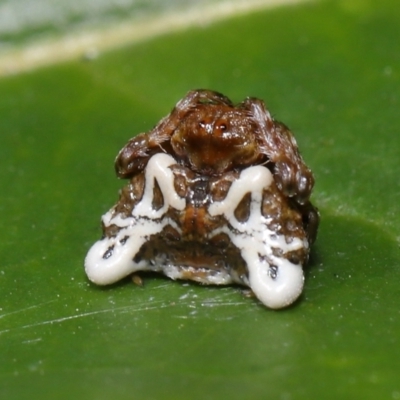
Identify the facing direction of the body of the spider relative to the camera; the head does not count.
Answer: away from the camera
